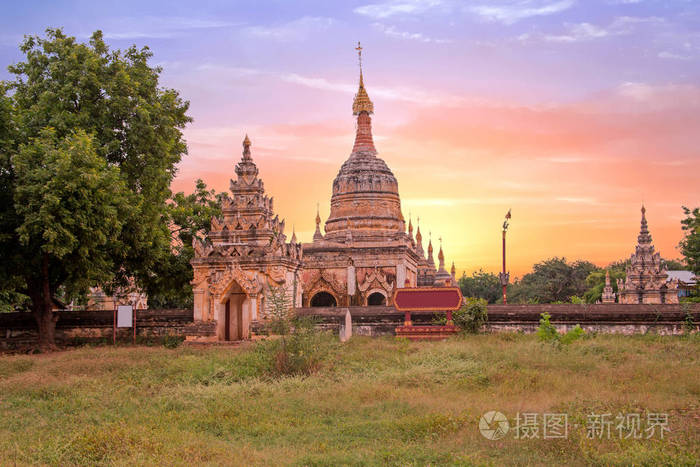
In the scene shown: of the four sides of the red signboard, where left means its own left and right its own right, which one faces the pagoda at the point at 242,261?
right

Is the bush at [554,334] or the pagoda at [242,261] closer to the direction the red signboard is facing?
the bush

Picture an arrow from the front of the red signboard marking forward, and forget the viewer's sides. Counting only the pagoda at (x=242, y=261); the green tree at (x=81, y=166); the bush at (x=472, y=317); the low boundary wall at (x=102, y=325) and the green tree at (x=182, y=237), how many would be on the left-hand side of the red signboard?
1

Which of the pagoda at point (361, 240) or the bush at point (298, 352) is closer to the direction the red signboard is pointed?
the bush

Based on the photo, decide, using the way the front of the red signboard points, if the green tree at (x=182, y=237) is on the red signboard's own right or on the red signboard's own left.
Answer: on the red signboard's own right

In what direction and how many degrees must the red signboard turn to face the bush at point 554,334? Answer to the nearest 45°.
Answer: approximately 45° to its left

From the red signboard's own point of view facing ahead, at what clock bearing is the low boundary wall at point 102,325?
The low boundary wall is roughly at 3 o'clock from the red signboard.

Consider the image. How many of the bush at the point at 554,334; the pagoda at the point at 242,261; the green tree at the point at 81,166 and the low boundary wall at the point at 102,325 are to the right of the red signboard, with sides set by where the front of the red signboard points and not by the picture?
3

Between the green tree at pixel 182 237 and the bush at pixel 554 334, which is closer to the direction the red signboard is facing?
the bush

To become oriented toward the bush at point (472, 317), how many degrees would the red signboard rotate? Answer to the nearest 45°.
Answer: approximately 90° to its left

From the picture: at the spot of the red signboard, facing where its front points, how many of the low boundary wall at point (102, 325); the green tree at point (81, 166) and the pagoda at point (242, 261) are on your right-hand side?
3

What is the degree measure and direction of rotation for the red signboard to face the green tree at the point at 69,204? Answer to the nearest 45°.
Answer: approximately 45° to its right

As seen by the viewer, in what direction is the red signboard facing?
toward the camera
